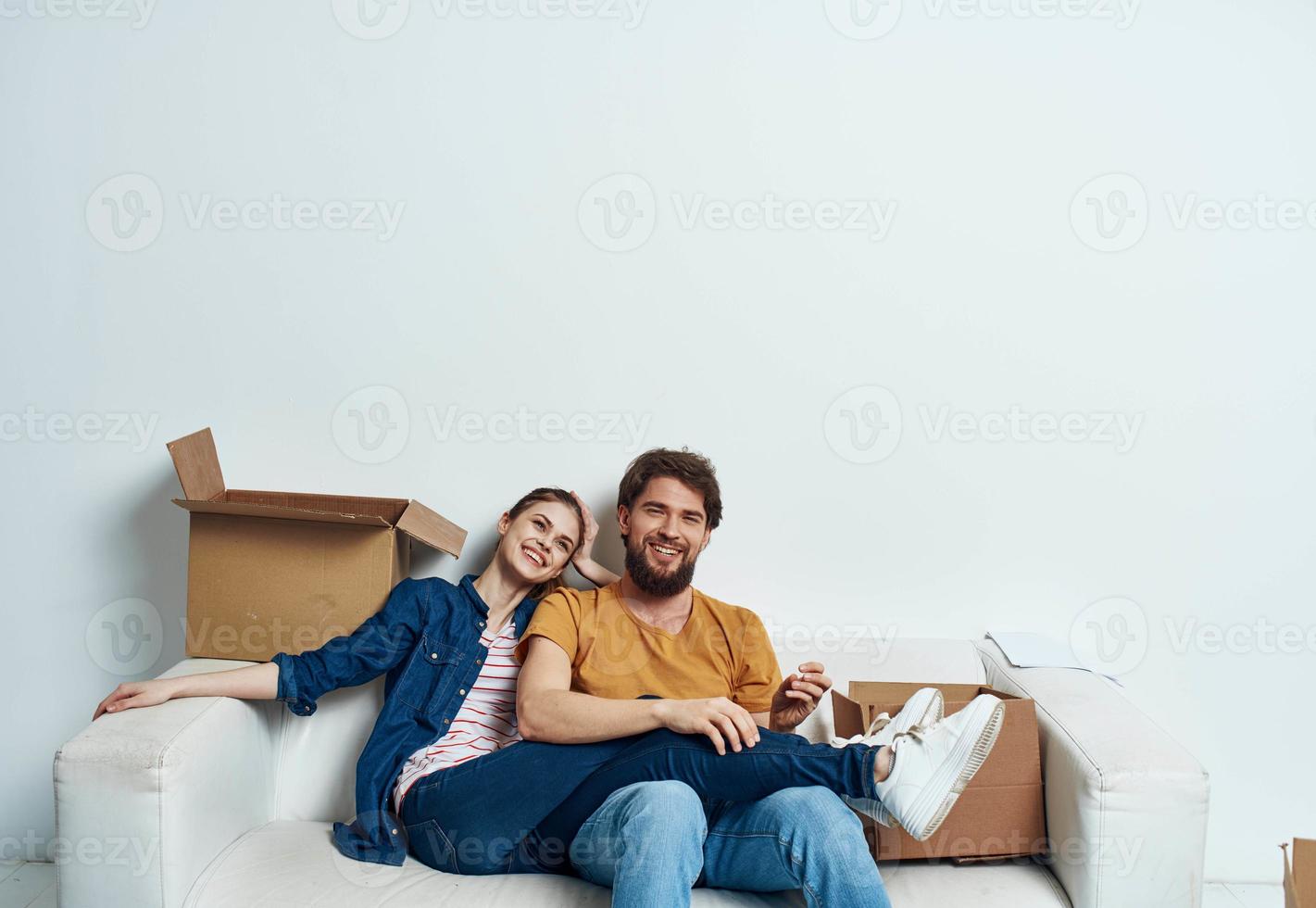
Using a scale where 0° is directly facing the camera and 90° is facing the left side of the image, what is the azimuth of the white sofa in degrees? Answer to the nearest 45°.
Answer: approximately 0°

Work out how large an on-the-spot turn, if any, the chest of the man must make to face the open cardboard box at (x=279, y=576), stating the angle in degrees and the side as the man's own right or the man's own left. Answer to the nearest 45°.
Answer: approximately 90° to the man's own right

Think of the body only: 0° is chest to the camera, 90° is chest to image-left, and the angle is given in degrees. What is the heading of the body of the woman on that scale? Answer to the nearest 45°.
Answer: approximately 315°

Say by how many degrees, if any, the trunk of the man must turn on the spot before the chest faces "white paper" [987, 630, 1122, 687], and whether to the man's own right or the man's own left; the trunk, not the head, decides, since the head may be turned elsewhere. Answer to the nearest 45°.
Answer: approximately 135° to the man's own left

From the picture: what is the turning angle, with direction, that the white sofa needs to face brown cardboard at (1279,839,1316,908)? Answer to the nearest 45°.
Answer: approximately 90° to its left
